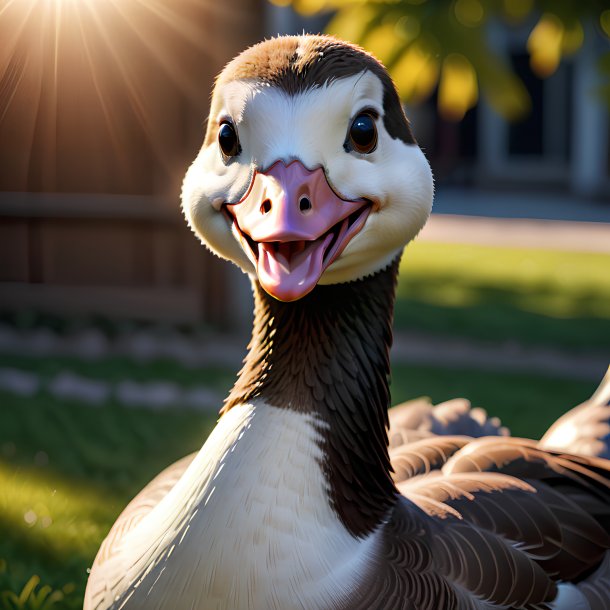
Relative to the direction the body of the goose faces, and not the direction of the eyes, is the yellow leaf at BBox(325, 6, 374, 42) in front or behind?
behind

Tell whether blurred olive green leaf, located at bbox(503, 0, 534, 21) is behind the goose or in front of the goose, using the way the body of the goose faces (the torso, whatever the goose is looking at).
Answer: behind

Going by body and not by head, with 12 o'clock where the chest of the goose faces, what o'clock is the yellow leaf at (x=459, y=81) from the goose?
The yellow leaf is roughly at 5 o'clock from the goose.

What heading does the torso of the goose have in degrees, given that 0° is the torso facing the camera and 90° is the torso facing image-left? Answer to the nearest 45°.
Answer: approximately 45°

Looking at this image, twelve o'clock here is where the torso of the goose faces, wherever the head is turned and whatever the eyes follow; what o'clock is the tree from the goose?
The tree is roughly at 5 o'clock from the goose.

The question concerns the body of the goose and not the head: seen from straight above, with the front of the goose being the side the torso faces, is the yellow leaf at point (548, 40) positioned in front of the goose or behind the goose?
behind

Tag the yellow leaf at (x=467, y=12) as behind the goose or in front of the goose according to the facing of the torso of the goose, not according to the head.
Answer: behind

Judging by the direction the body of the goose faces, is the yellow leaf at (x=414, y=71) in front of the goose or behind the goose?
behind
